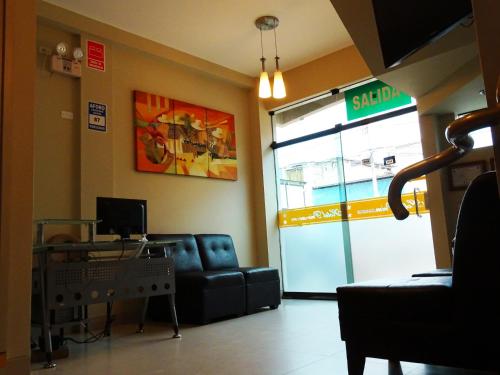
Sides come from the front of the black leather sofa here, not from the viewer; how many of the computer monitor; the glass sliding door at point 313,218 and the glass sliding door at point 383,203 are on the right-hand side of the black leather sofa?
1

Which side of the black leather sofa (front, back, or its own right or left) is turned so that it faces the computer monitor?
right

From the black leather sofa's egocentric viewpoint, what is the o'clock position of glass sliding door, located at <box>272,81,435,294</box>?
The glass sliding door is roughly at 10 o'clock from the black leather sofa.

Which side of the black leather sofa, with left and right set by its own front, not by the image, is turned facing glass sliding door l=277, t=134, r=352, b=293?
left

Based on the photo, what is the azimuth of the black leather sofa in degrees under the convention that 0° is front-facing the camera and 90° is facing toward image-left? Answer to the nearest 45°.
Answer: approximately 315°
